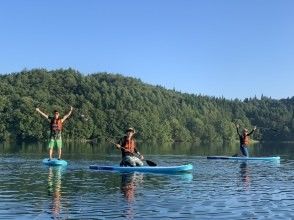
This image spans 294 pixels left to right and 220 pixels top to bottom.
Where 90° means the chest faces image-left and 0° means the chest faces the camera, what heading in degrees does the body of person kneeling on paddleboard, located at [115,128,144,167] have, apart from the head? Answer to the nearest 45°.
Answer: approximately 315°

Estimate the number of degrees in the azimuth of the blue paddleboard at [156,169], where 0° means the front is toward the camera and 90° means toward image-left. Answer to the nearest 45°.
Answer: approximately 270°
